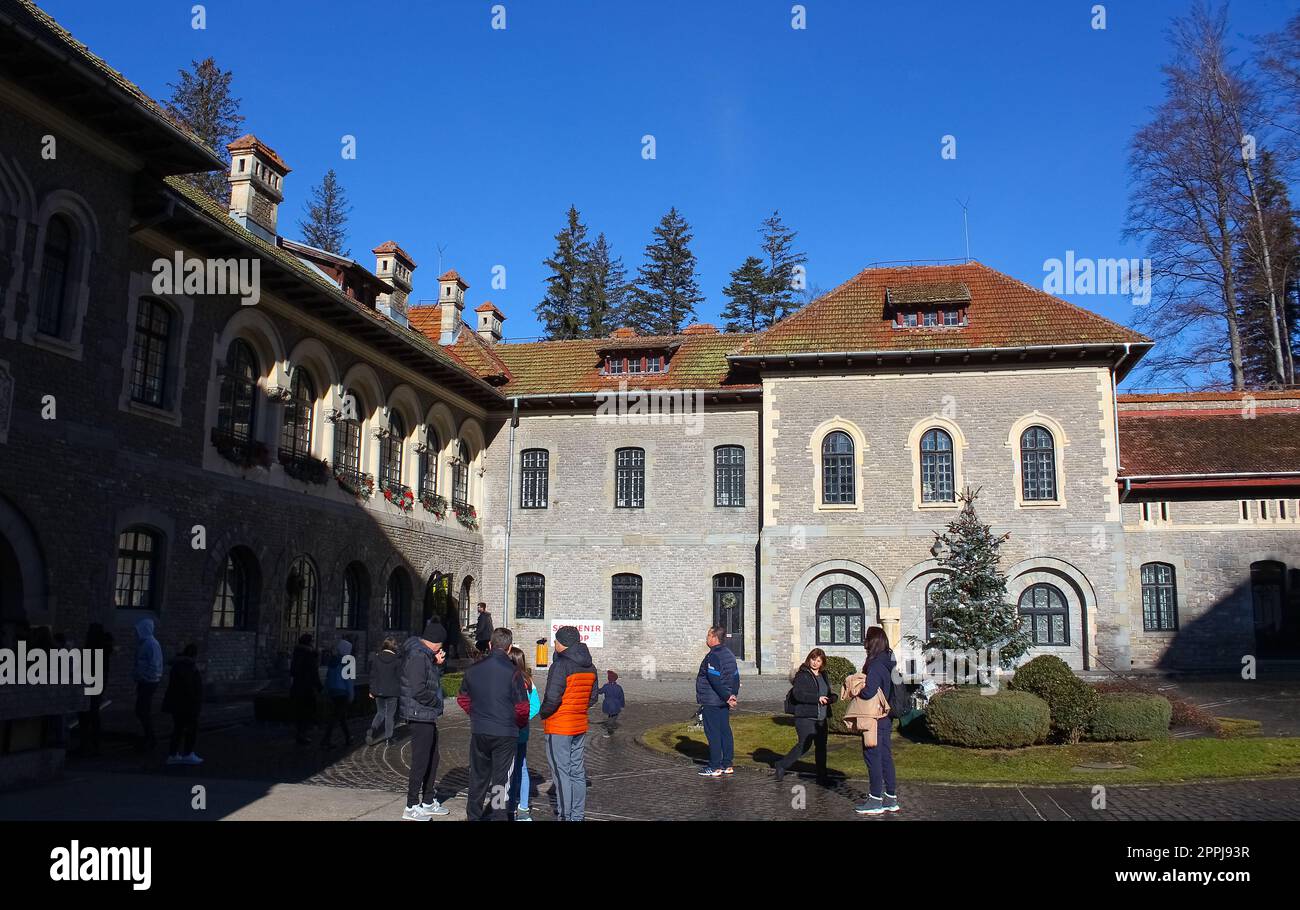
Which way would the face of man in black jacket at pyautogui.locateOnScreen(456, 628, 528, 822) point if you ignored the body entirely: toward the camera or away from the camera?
away from the camera

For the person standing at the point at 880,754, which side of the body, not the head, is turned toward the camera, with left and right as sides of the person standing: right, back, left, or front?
left

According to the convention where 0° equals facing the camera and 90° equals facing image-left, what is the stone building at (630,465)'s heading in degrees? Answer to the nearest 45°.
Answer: approximately 0°

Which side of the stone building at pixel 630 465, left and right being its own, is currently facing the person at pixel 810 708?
front

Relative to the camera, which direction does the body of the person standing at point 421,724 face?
to the viewer's right

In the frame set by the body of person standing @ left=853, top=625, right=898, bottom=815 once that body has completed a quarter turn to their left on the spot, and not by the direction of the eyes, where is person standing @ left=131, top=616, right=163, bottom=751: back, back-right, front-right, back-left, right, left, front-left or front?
right
